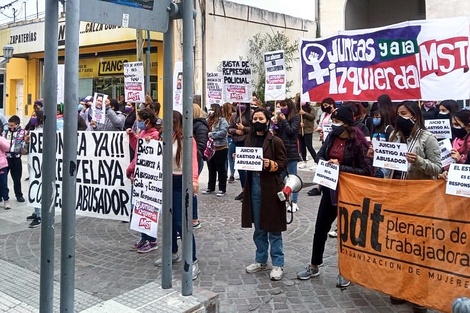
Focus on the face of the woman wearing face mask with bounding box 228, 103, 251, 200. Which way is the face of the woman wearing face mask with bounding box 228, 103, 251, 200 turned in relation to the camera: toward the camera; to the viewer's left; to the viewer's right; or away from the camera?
toward the camera

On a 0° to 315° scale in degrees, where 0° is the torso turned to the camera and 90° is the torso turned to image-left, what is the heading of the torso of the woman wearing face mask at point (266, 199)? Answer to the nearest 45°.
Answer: approximately 45°

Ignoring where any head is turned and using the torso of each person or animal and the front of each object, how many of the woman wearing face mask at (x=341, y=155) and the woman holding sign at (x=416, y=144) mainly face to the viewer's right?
0

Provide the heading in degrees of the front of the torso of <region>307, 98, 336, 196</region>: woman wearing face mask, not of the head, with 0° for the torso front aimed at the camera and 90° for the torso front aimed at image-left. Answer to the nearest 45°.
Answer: approximately 45°

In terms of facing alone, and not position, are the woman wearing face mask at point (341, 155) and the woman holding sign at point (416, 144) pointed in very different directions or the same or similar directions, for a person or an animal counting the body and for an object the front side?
same or similar directions

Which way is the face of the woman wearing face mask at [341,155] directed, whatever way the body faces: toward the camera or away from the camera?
toward the camera

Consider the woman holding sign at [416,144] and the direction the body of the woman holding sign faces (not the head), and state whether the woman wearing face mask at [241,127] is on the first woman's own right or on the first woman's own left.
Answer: on the first woman's own right

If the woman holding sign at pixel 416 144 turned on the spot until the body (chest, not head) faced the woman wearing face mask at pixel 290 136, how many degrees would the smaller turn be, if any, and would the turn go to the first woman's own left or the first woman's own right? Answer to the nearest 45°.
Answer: approximately 90° to the first woman's own right

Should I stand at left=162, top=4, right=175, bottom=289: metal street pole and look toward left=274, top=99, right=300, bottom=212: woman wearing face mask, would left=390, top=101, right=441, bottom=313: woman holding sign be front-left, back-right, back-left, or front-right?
front-right

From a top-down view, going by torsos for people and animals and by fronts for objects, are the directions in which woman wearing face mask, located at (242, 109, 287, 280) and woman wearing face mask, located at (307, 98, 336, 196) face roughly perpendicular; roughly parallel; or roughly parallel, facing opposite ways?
roughly parallel

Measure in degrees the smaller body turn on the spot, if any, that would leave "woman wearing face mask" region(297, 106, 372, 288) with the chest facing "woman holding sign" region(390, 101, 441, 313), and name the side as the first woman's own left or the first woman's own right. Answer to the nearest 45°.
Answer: approximately 135° to the first woman's own left

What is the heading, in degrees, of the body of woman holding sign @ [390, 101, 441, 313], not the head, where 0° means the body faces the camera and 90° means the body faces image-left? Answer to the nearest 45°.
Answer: approximately 45°

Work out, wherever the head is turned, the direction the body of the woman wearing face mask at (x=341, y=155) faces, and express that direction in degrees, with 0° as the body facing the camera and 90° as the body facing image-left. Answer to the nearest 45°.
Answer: approximately 45°

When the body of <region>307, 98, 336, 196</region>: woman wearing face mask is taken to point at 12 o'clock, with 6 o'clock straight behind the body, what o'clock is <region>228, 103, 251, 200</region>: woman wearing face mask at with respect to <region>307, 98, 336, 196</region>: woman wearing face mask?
<region>228, 103, 251, 200</region>: woman wearing face mask is roughly at 2 o'clock from <region>307, 98, 336, 196</region>: woman wearing face mask.

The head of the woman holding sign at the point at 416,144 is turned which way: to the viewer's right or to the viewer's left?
to the viewer's left

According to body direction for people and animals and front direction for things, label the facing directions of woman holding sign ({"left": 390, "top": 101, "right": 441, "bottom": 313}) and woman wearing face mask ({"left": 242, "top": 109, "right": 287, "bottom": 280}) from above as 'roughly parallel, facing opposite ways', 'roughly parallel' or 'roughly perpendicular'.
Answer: roughly parallel

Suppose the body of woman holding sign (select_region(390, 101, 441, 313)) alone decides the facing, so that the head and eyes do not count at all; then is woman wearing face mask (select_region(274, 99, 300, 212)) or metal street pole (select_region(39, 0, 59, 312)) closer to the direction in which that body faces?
the metal street pole
